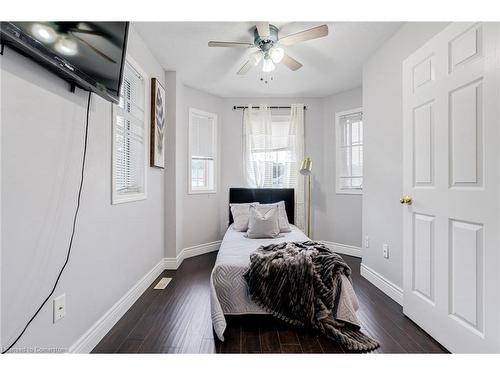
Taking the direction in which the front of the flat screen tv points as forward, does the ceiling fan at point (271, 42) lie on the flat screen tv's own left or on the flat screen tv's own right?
on the flat screen tv's own left

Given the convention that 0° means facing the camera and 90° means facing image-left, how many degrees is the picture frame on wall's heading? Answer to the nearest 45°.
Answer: approximately 270°

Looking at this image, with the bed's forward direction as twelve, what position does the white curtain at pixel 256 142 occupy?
The white curtain is roughly at 6 o'clock from the bed.

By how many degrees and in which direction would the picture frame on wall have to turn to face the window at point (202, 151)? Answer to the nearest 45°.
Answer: approximately 45° to its left

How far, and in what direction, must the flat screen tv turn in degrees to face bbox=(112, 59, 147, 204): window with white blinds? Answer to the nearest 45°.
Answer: approximately 90° to its left

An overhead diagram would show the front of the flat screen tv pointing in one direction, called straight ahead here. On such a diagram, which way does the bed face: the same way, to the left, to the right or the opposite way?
to the right

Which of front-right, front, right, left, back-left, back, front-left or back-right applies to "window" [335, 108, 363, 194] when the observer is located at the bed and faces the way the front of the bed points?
back-left

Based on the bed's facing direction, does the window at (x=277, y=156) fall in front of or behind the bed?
behind

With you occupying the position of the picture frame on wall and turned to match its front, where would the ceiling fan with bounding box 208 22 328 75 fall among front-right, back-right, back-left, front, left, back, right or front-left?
front-right

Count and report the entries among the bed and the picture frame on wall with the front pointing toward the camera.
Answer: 1
